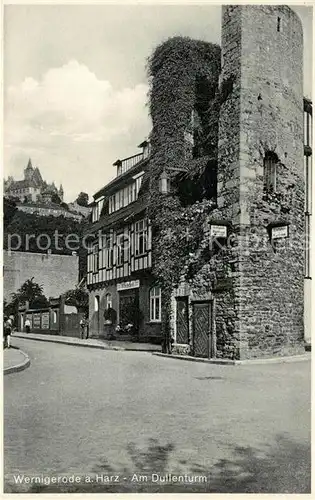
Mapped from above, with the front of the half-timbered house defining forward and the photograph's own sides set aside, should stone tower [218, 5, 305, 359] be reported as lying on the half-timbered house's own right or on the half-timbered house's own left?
on the half-timbered house's own left

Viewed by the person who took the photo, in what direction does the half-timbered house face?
facing the viewer and to the left of the viewer
